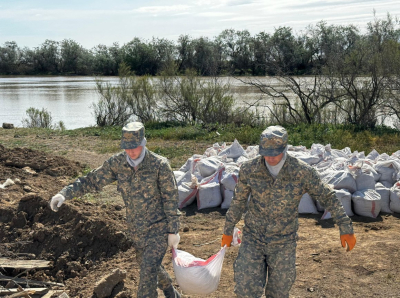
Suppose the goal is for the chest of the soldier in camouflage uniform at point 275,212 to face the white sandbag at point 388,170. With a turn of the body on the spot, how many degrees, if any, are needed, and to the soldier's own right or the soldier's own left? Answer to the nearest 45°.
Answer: approximately 180°

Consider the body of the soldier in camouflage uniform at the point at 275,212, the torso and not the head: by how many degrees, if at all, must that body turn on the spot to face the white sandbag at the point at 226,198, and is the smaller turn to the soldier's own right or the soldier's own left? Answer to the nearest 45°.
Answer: approximately 180°

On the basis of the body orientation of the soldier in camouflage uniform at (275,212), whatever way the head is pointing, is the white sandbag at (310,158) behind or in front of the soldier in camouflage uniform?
behind

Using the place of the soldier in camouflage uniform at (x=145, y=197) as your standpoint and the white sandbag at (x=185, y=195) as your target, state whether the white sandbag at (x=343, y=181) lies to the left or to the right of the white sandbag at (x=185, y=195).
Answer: right

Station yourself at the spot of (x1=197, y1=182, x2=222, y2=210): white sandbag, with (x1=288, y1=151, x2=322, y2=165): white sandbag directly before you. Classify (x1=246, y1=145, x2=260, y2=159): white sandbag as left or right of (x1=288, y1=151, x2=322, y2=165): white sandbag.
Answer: left

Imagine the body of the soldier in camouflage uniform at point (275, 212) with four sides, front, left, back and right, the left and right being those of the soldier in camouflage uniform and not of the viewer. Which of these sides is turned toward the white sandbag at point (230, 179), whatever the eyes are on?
back

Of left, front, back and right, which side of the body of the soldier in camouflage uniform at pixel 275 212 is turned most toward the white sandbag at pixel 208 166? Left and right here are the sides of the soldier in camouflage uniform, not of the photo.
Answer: back

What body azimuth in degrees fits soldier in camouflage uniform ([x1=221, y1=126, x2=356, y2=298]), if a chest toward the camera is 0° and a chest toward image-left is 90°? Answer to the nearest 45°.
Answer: approximately 0°

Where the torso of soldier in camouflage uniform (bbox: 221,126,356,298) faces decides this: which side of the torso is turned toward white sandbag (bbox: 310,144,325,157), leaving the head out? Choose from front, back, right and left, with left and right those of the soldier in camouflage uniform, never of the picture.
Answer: back

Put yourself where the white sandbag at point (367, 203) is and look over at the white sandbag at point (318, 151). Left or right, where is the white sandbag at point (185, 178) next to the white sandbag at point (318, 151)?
left

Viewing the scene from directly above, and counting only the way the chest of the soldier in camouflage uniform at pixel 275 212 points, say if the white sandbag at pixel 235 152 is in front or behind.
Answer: behind

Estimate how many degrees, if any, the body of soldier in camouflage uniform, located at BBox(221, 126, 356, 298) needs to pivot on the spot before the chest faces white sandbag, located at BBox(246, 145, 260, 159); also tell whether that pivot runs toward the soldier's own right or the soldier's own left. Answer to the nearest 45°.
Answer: approximately 180°
